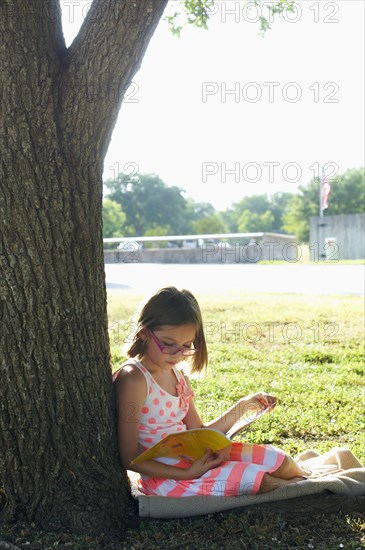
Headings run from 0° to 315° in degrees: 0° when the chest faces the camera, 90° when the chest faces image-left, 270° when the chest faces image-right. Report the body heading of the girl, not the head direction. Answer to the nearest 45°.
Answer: approximately 315°
